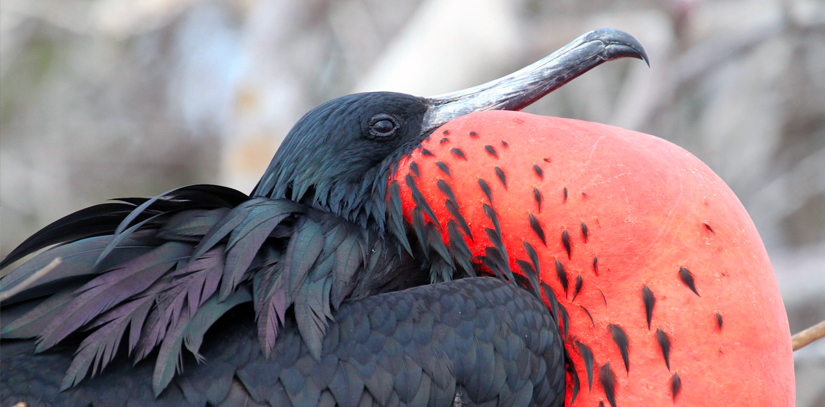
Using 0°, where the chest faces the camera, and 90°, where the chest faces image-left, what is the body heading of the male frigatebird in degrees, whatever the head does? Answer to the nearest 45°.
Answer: approximately 270°

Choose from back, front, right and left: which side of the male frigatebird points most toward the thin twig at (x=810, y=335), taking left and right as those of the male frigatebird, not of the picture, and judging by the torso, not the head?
front
